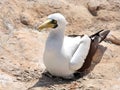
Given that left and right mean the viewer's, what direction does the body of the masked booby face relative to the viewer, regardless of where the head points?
facing the viewer and to the left of the viewer

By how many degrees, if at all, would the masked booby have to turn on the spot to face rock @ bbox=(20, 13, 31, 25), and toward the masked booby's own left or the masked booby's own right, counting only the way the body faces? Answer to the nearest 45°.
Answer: approximately 90° to the masked booby's own right
